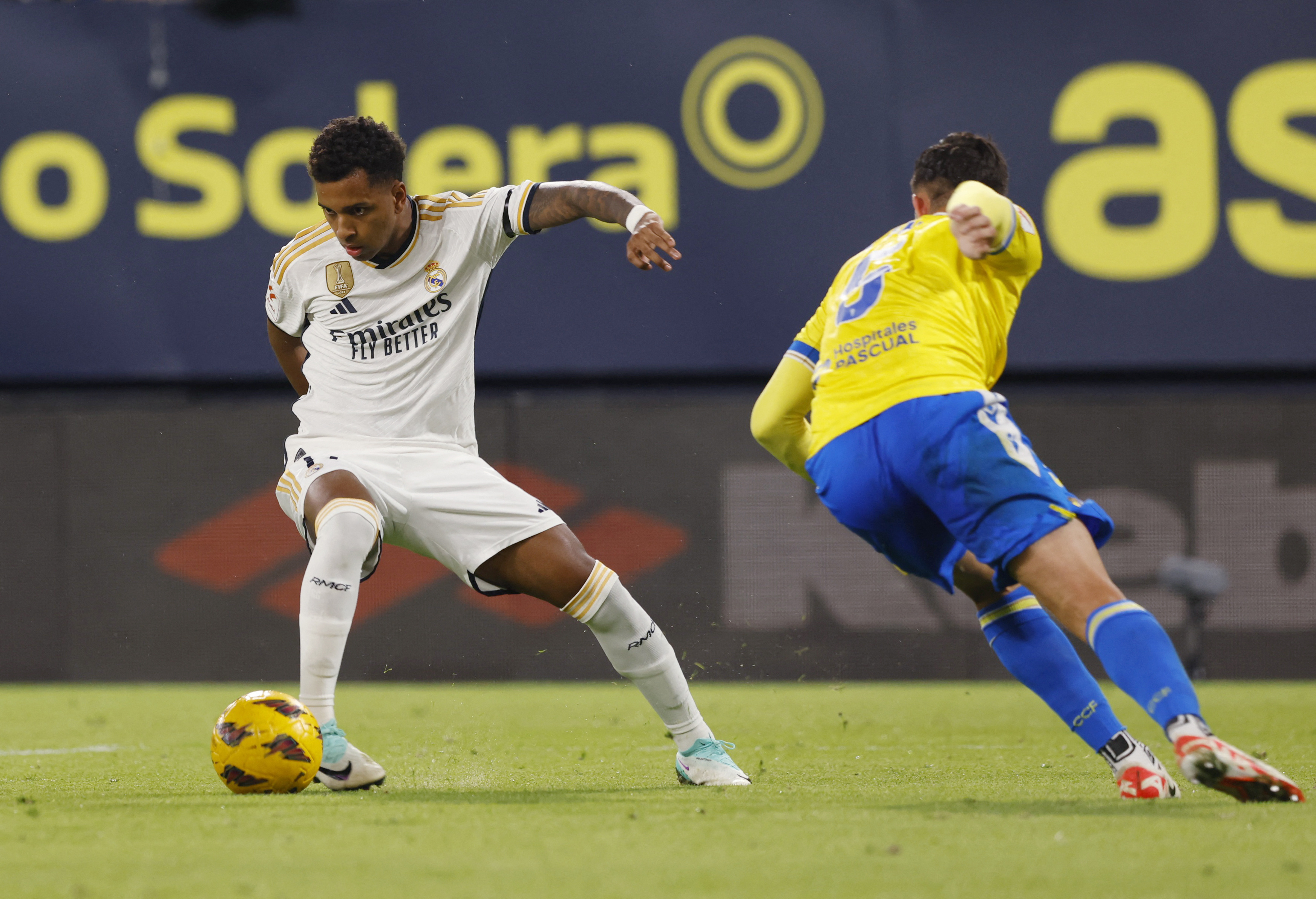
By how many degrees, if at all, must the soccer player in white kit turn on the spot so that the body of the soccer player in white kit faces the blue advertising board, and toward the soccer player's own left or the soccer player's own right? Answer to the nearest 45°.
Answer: approximately 180°

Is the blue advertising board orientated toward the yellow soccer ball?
yes

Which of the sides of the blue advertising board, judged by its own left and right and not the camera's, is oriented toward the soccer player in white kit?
front

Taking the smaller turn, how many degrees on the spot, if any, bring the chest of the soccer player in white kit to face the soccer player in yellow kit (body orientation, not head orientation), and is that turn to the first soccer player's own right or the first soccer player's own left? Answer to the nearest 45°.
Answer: approximately 45° to the first soccer player's own left

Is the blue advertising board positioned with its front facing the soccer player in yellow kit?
yes

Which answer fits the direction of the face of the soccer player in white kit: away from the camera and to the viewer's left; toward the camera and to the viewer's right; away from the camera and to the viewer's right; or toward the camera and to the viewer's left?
toward the camera and to the viewer's left

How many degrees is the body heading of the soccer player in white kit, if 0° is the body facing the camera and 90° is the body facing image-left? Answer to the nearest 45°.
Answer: approximately 0°
